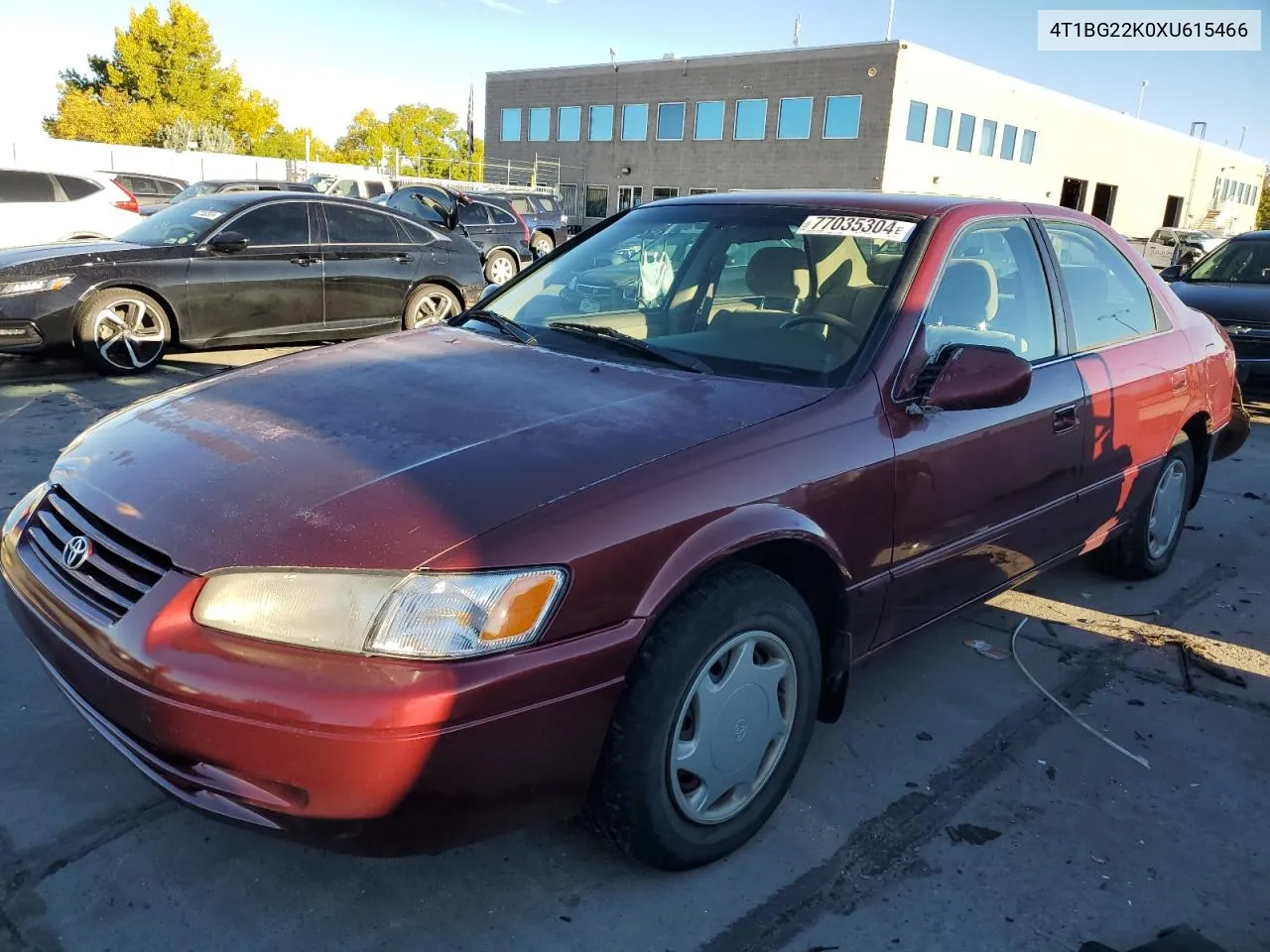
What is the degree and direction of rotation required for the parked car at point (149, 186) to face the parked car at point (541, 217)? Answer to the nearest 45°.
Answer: approximately 180°

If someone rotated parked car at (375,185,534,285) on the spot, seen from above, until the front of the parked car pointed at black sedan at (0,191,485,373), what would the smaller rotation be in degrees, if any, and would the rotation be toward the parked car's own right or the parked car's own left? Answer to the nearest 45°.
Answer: approximately 45° to the parked car's own left

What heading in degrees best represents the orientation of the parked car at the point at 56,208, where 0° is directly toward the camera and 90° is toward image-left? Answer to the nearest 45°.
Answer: approximately 90°

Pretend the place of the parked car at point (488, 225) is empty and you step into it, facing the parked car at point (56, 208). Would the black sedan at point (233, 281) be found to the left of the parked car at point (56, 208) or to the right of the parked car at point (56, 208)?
left

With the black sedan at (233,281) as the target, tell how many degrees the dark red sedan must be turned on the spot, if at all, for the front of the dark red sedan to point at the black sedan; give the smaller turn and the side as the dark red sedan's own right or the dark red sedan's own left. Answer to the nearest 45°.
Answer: approximately 90° to the dark red sedan's own right

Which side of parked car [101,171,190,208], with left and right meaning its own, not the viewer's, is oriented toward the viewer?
left

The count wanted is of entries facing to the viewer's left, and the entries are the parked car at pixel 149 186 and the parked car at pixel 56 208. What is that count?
2

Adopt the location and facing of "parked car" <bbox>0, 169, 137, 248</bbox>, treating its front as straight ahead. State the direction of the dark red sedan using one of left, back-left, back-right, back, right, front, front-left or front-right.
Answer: left

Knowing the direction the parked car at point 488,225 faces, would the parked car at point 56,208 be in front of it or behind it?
in front

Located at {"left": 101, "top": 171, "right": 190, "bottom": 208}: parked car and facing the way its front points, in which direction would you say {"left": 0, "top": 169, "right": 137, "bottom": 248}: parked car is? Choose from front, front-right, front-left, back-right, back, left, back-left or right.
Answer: left

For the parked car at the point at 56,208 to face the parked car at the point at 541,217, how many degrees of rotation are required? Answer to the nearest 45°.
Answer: approximately 135° to its right

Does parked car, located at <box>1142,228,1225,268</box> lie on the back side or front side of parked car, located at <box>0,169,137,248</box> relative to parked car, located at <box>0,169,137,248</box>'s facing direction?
on the back side
